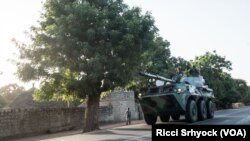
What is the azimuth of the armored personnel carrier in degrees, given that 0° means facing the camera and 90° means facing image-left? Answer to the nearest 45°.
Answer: approximately 45°

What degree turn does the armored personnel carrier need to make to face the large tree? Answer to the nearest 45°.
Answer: approximately 45° to its right

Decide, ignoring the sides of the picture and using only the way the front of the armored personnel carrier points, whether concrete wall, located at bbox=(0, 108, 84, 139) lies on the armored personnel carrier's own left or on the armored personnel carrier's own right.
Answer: on the armored personnel carrier's own right
